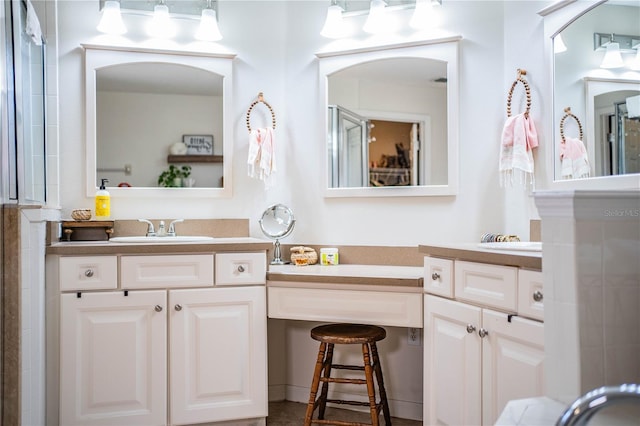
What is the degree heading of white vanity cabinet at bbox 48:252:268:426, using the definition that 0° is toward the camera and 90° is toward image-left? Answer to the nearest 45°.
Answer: approximately 0°

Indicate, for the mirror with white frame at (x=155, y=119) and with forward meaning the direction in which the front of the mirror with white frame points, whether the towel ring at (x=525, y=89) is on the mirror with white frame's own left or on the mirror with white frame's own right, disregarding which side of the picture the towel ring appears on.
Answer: on the mirror with white frame's own left
